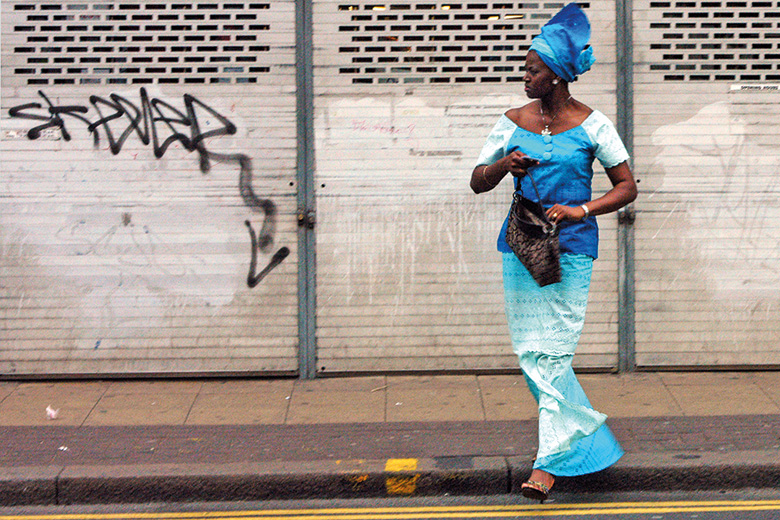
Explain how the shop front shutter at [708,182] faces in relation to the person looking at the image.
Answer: facing the viewer

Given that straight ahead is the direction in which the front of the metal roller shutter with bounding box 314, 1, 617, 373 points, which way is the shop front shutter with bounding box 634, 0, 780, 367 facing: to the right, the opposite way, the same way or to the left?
the same way

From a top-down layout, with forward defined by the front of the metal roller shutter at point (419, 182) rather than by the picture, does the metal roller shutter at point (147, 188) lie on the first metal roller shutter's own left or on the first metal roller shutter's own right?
on the first metal roller shutter's own right

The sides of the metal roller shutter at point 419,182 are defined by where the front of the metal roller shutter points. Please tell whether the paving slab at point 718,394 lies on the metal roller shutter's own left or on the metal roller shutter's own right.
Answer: on the metal roller shutter's own left

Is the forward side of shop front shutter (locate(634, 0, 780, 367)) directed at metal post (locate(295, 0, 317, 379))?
no

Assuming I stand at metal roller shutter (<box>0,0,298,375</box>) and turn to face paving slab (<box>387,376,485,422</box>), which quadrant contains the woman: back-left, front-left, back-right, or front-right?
front-right

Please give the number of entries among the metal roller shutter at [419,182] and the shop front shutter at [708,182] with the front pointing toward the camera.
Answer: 2

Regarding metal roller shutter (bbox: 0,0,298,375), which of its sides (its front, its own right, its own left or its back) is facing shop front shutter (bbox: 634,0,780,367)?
left

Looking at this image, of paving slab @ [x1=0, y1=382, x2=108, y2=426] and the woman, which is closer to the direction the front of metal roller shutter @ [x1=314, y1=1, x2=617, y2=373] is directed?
the woman

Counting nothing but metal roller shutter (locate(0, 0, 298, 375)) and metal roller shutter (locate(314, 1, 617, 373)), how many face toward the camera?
2

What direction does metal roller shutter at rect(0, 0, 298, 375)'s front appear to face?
toward the camera

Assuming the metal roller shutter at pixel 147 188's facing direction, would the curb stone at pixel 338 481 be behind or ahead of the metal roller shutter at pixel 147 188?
ahead
